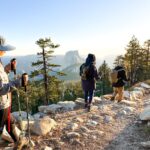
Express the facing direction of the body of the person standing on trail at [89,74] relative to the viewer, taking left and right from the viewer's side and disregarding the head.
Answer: facing away from the viewer and to the right of the viewer

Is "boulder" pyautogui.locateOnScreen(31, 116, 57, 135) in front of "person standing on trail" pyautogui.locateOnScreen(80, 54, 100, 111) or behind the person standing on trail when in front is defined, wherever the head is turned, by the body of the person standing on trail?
behind

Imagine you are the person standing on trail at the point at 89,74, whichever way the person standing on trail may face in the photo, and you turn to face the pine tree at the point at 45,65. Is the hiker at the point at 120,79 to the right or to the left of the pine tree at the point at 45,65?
right

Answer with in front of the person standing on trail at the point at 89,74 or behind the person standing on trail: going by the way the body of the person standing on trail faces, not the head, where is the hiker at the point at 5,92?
behind

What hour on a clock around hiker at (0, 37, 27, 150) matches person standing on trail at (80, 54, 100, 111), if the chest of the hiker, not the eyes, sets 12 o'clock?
The person standing on trail is roughly at 10 o'clock from the hiker.

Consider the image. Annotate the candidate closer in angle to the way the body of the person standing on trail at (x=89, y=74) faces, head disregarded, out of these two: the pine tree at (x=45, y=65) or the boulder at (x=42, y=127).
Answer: the pine tree

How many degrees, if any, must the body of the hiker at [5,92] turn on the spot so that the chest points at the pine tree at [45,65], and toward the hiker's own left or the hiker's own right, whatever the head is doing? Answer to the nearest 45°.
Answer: approximately 90° to the hiker's own left

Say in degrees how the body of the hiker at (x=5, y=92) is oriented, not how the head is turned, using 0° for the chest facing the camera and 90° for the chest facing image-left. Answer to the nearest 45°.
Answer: approximately 270°
